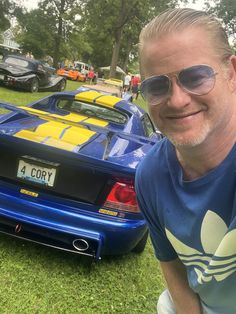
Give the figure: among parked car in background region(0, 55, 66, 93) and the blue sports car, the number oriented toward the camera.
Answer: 0

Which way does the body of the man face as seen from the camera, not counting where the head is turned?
toward the camera

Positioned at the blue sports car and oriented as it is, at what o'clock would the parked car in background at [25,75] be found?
The parked car in background is roughly at 10 o'clock from the blue sports car.

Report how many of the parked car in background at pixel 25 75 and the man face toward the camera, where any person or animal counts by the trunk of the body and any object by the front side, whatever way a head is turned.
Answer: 1

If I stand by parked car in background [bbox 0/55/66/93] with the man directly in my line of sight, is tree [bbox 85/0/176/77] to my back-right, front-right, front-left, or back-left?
back-left

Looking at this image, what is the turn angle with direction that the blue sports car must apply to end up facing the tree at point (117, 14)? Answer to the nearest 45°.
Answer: approximately 45° to its left

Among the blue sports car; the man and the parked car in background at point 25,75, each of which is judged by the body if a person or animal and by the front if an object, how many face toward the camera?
1

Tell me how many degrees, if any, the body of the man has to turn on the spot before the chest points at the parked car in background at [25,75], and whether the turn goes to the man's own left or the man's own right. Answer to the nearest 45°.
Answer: approximately 135° to the man's own right

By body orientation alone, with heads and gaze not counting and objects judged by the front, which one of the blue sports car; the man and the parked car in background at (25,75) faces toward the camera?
the man

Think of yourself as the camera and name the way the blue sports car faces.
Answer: facing away from the viewer and to the right of the viewer
